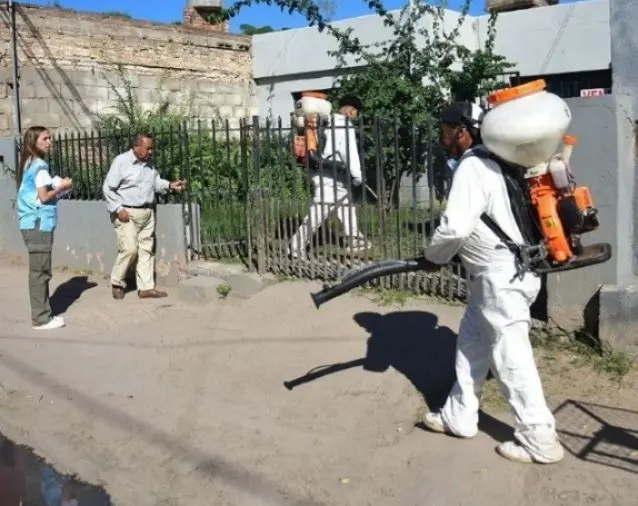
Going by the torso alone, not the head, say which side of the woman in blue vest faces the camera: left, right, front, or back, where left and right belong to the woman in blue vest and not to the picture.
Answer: right

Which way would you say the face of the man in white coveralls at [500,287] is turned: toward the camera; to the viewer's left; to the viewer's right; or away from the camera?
to the viewer's left

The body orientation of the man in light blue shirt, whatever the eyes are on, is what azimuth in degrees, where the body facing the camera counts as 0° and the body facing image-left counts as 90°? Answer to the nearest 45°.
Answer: approximately 315°

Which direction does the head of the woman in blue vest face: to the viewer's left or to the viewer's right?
to the viewer's right

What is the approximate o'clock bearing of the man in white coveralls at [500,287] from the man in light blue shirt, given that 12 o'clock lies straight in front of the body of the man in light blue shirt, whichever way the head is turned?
The man in white coveralls is roughly at 1 o'clock from the man in light blue shirt.

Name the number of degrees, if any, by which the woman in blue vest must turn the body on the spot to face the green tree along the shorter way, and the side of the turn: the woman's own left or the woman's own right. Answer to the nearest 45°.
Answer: approximately 45° to the woman's own left

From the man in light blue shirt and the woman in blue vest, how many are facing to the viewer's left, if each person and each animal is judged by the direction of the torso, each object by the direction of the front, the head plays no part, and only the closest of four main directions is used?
0

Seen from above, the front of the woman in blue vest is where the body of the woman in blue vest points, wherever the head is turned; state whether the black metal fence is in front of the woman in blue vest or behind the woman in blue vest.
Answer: in front

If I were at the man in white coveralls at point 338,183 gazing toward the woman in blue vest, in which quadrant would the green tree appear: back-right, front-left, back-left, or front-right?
back-right

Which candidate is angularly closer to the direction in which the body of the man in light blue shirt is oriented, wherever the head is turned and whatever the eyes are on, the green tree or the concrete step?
the concrete step

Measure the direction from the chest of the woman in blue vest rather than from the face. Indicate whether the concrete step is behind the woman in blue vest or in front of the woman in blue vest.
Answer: in front
